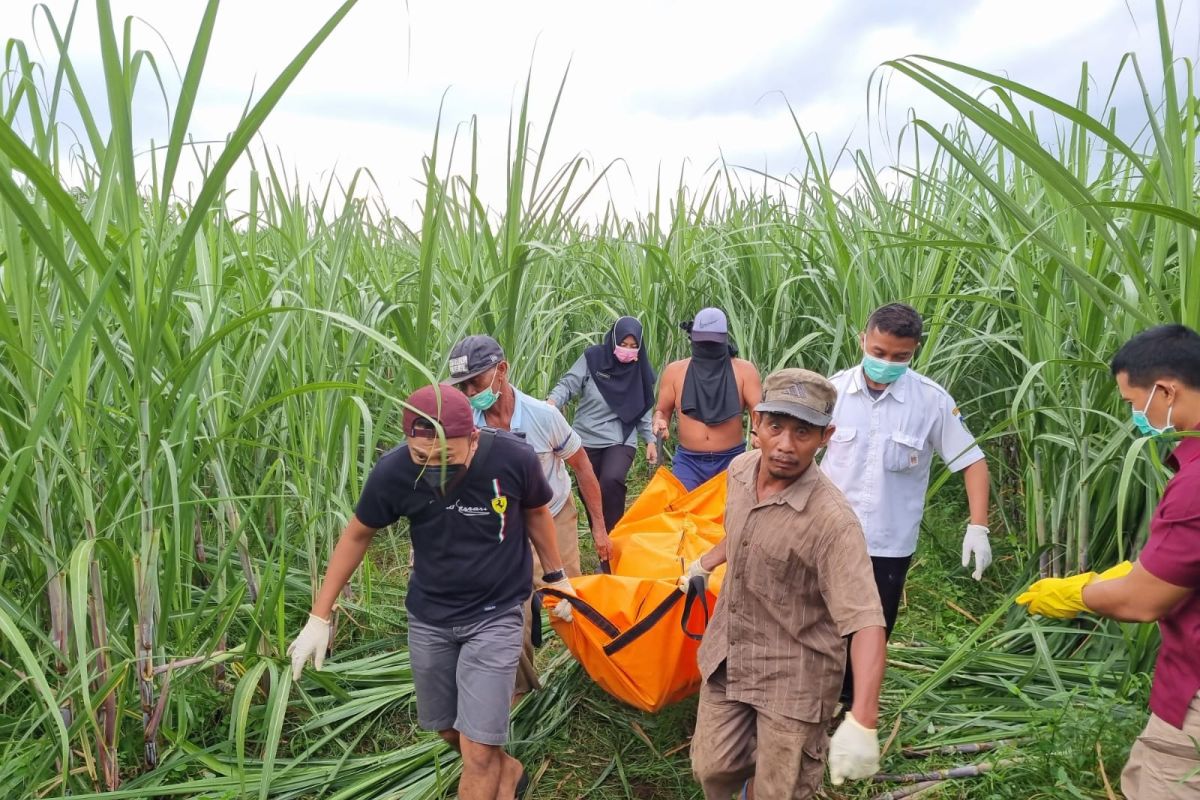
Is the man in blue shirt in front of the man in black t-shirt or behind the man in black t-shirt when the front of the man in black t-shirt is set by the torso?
behind

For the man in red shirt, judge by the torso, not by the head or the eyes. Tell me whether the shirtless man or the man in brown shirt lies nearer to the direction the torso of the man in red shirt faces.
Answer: the man in brown shirt

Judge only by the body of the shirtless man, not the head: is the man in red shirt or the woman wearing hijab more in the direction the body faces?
the man in red shirt

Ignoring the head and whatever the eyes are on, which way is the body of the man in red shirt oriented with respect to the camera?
to the viewer's left

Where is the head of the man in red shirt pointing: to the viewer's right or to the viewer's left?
to the viewer's left

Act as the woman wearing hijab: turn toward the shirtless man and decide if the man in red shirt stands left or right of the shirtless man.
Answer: right

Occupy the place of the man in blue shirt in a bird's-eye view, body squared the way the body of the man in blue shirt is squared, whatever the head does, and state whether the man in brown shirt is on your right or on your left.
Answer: on your left

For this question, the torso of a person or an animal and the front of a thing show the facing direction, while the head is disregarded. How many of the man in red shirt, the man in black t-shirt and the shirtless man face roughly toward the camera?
2

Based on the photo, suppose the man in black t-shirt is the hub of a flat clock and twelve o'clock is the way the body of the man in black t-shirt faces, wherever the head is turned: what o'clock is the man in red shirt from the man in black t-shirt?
The man in red shirt is roughly at 10 o'clock from the man in black t-shirt.

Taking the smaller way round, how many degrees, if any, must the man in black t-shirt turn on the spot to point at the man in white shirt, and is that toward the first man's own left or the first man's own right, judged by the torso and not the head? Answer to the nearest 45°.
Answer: approximately 90° to the first man's own left

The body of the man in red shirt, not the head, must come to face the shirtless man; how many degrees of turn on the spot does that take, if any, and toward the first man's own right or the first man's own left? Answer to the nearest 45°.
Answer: approximately 45° to the first man's own right

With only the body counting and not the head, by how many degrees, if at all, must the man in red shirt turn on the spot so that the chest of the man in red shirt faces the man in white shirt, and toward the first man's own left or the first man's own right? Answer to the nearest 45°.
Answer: approximately 45° to the first man's own right
